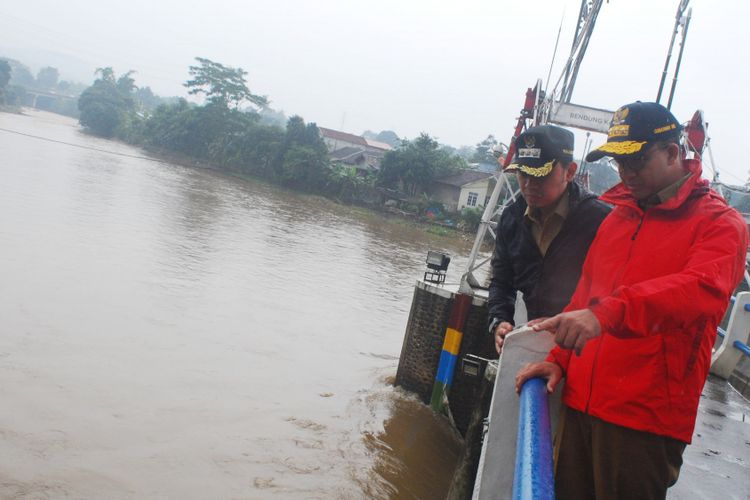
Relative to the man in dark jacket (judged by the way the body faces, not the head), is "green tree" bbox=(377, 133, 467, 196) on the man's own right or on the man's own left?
on the man's own right

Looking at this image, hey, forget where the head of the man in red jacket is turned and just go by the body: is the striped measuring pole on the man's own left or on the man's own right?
on the man's own right

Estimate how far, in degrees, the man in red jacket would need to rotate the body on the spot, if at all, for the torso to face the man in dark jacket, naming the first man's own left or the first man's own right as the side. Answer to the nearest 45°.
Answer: approximately 90° to the first man's own right
